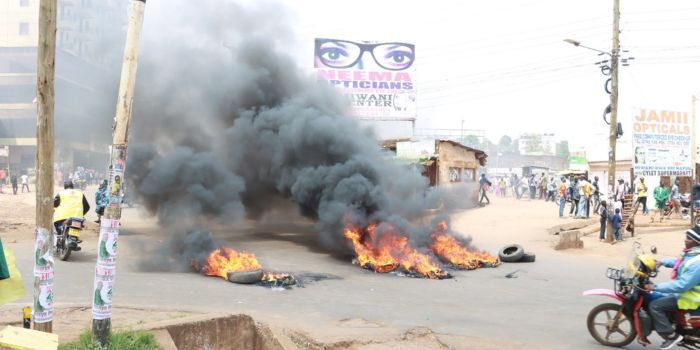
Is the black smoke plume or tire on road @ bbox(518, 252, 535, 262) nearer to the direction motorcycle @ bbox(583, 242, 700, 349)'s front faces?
the black smoke plume

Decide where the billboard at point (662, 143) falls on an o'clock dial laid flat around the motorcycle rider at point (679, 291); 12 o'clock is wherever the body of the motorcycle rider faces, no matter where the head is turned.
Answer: The billboard is roughly at 3 o'clock from the motorcycle rider.

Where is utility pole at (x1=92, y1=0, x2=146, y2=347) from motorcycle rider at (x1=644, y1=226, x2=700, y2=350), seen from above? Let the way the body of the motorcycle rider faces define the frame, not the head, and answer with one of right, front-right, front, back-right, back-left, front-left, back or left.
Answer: front-left

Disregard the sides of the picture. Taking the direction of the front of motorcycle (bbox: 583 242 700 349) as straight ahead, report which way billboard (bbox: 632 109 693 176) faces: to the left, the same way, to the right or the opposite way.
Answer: to the left

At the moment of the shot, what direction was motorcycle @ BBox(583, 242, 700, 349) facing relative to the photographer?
facing to the left of the viewer

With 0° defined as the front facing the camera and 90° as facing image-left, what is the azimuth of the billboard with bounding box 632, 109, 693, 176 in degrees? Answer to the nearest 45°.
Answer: approximately 0°

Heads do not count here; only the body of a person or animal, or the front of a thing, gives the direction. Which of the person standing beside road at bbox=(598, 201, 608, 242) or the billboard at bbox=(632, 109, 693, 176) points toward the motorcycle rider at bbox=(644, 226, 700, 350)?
the billboard

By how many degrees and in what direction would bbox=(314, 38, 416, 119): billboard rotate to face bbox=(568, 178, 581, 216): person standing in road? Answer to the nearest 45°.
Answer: approximately 45° to its left

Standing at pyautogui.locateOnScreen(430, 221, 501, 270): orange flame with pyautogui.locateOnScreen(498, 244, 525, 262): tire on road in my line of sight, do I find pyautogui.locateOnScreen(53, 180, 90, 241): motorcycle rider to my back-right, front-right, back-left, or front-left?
back-left

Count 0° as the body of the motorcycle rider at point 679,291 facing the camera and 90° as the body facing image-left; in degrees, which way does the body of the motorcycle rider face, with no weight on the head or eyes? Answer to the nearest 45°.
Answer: approximately 90°
